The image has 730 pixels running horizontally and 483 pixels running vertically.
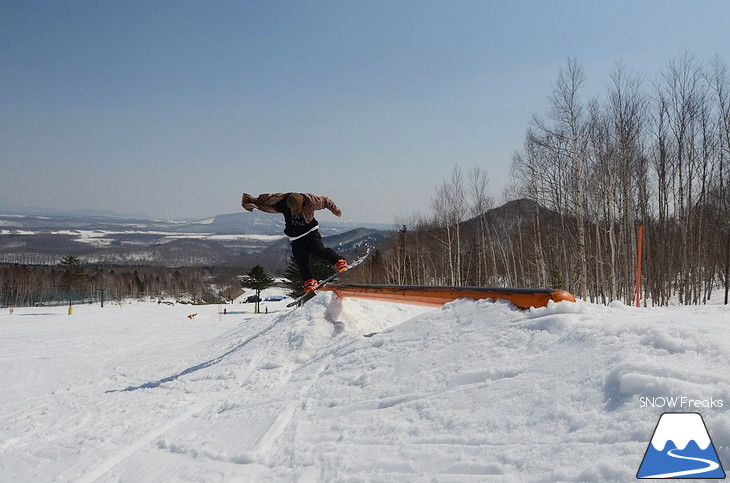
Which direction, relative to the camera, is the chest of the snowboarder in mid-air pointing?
toward the camera

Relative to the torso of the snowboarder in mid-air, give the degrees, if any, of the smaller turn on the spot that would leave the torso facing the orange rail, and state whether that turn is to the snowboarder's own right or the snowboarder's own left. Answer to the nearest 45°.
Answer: approximately 45° to the snowboarder's own left
